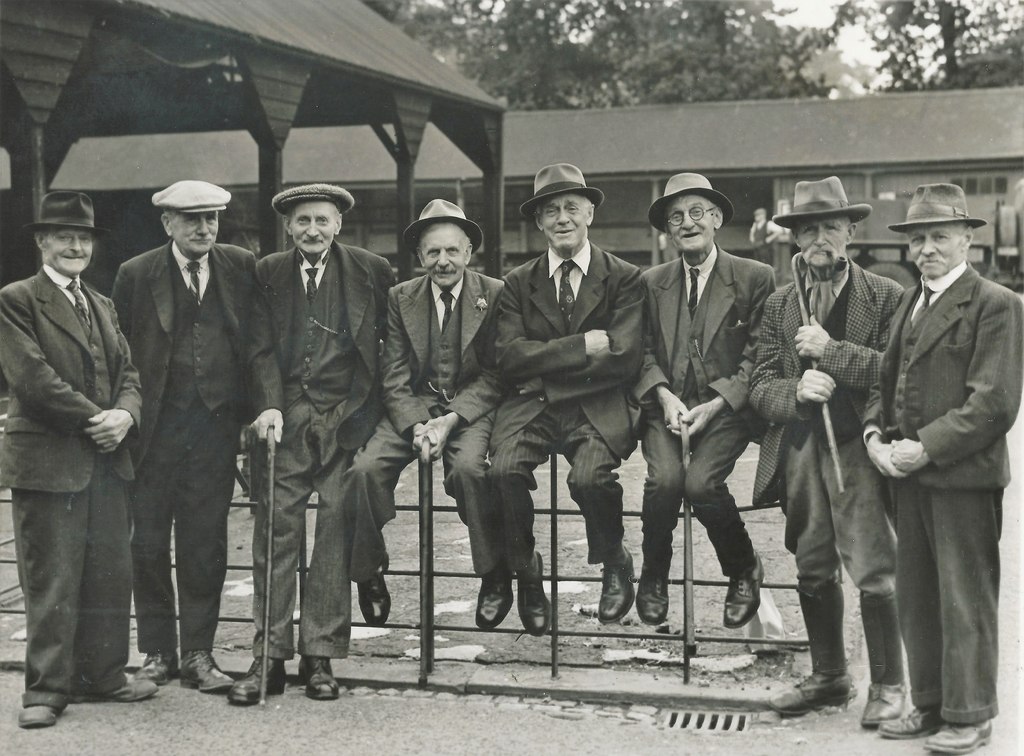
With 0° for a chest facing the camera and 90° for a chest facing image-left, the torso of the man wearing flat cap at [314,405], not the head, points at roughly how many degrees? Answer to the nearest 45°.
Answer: approximately 0°

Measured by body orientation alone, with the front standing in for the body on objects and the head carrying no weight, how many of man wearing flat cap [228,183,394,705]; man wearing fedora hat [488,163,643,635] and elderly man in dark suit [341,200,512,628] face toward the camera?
3

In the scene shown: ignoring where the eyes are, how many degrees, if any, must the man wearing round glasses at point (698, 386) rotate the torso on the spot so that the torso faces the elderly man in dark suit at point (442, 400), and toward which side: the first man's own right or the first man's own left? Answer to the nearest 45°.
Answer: approximately 90° to the first man's own right

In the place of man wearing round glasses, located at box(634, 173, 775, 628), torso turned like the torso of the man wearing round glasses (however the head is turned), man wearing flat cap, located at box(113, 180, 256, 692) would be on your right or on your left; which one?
on your right

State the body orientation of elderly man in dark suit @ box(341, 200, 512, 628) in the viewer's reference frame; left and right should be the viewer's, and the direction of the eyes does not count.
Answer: facing the viewer

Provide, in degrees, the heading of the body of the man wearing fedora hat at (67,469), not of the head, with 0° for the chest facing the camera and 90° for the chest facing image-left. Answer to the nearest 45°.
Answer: approximately 315°

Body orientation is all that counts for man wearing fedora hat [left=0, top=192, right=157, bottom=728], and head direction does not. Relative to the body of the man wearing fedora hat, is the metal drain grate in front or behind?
in front

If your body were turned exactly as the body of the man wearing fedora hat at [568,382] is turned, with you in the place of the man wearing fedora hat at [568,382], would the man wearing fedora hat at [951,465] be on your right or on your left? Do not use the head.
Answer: on your left

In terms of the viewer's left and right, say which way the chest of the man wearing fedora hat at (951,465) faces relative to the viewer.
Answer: facing the viewer and to the left of the viewer

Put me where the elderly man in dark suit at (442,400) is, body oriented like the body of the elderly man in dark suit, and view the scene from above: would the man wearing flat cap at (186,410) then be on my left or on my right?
on my right

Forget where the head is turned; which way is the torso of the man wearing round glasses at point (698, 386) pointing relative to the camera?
toward the camera

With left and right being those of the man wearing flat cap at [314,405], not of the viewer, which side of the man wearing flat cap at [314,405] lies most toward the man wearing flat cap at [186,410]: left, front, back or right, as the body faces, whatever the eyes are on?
right

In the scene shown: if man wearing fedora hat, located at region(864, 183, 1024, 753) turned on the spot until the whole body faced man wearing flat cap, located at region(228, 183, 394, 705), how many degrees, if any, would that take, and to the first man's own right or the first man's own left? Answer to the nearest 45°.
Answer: approximately 45° to the first man's own right

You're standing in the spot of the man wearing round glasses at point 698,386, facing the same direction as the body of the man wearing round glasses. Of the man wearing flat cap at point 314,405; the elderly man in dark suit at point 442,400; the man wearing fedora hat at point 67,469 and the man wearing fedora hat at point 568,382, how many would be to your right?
4

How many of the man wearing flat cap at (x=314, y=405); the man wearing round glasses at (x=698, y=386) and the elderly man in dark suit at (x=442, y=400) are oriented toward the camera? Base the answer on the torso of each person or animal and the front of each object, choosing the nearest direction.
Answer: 3

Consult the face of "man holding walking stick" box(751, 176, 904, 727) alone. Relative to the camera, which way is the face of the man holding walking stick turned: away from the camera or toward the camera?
toward the camera
